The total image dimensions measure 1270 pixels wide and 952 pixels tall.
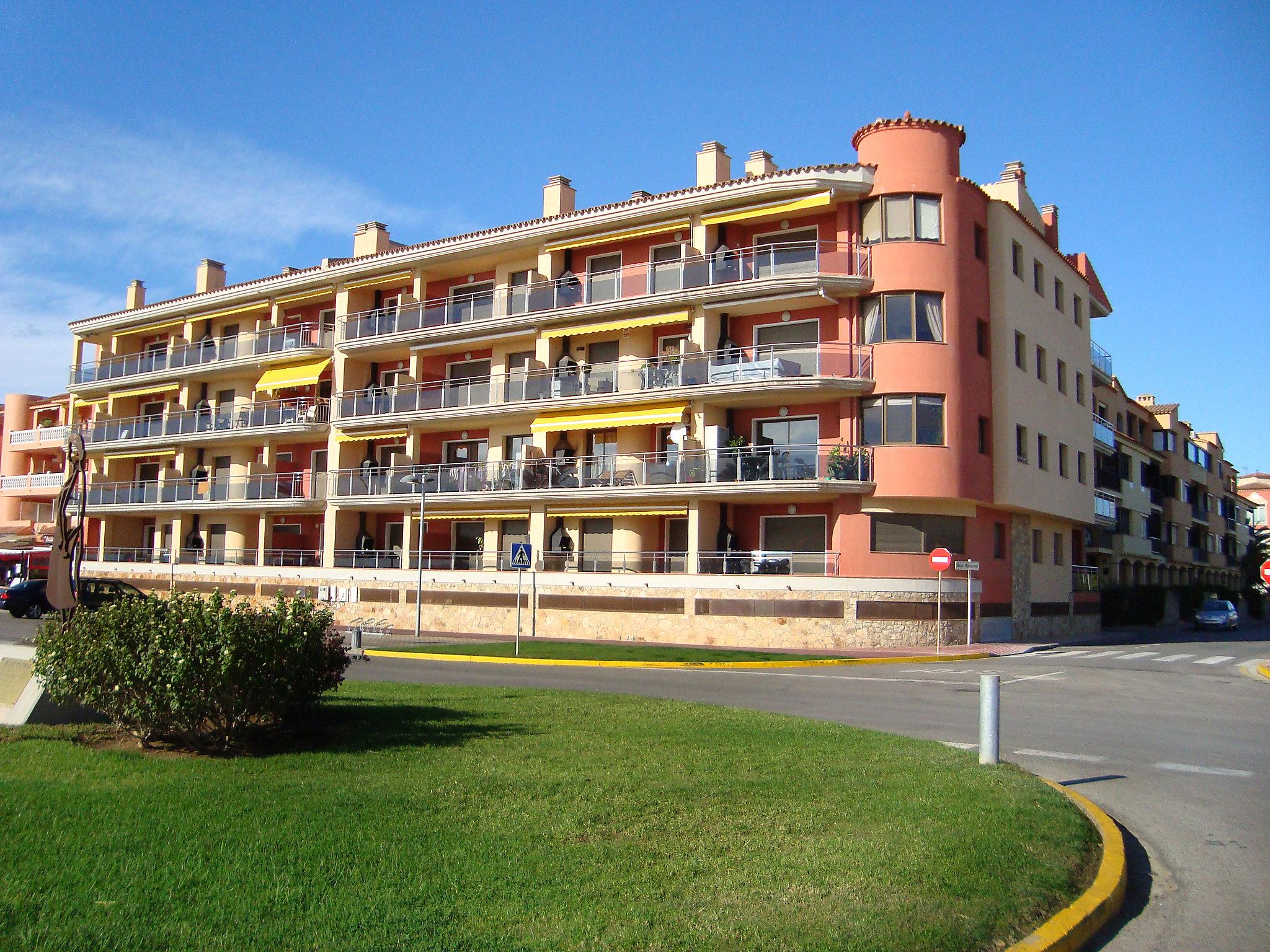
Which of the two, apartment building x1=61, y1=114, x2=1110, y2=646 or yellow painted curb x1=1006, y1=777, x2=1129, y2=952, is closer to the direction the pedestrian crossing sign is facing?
the yellow painted curb

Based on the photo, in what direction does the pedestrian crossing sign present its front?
toward the camera

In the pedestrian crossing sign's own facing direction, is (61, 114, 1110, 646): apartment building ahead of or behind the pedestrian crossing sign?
behind

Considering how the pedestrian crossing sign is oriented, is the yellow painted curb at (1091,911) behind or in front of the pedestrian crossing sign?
in front

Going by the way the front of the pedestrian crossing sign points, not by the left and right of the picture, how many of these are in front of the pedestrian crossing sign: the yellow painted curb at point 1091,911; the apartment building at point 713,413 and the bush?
2

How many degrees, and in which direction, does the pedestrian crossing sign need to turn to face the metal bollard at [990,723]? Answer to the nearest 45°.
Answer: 0° — it already faces it

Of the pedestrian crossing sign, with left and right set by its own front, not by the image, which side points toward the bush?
front

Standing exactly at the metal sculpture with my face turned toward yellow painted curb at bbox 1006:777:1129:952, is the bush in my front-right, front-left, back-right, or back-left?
front-right

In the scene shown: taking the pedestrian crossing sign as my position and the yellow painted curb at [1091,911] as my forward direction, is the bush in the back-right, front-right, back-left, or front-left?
front-right

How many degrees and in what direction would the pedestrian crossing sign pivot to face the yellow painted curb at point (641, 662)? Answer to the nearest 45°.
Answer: approximately 45° to its left

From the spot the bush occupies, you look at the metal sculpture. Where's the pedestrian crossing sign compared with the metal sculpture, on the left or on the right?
right

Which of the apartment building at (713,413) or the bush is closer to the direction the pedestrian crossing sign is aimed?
the bush
